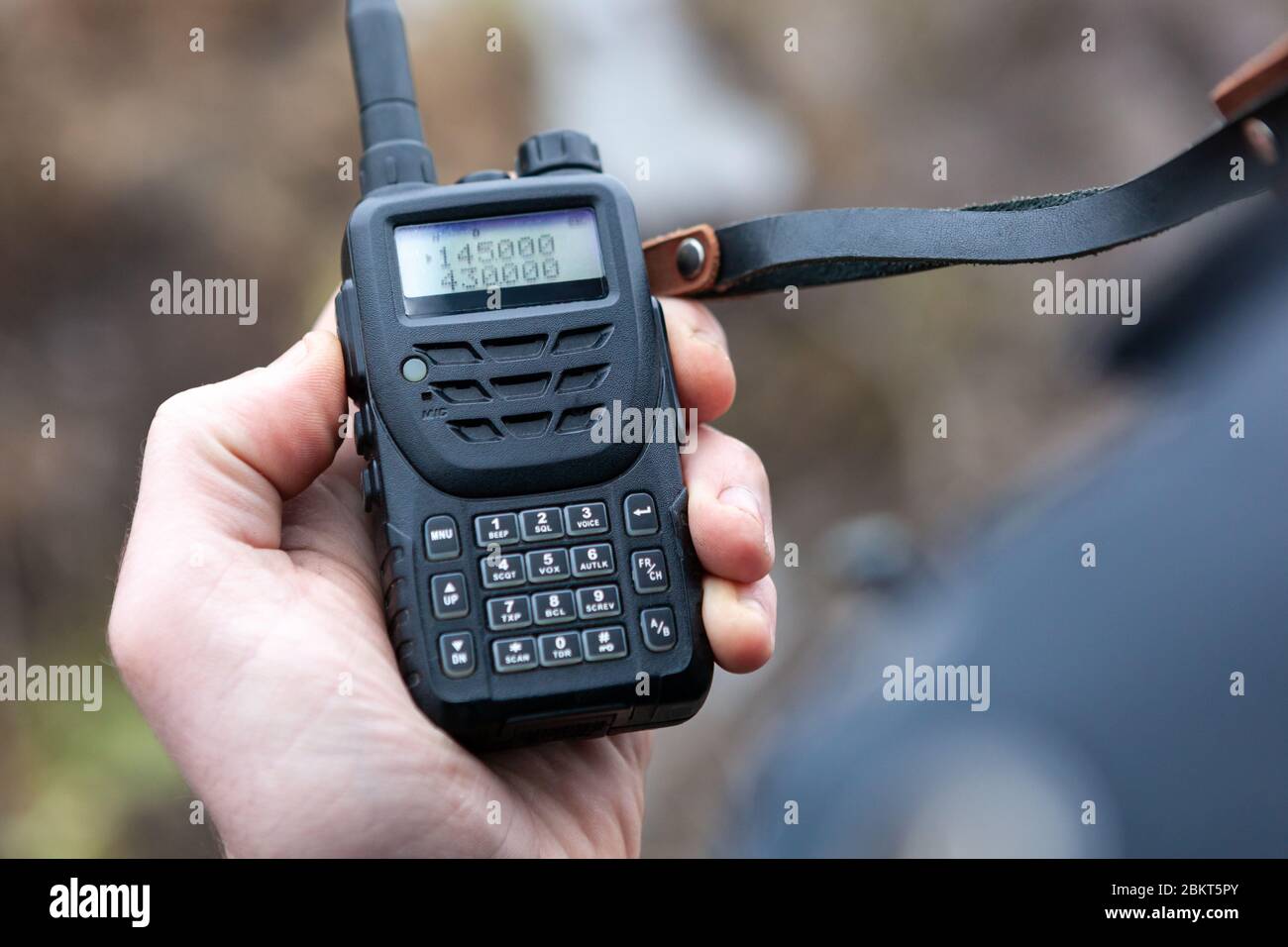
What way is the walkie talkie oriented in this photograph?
toward the camera
